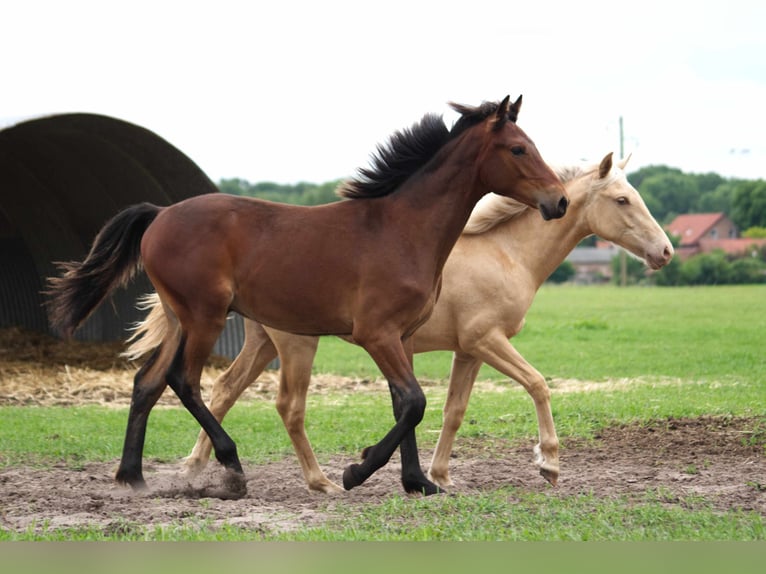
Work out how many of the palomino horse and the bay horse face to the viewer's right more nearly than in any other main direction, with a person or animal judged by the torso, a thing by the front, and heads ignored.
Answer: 2

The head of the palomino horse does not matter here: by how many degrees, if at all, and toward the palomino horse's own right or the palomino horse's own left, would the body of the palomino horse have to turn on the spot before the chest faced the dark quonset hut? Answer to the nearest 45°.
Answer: approximately 135° to the palomino horse's own left

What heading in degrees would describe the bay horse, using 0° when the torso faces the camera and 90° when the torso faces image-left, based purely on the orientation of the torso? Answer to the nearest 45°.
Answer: approximately 270°

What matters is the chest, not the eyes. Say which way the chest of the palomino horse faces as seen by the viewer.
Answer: to the viewer's right

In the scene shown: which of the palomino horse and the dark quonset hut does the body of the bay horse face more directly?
the palomino horse

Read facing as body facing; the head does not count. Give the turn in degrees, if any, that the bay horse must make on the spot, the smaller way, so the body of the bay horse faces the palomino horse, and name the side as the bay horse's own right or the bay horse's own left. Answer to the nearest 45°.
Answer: approximately 45° to the bay horse's own left

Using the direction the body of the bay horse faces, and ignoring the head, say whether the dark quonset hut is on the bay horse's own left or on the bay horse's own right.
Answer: on the bay horse's own left
